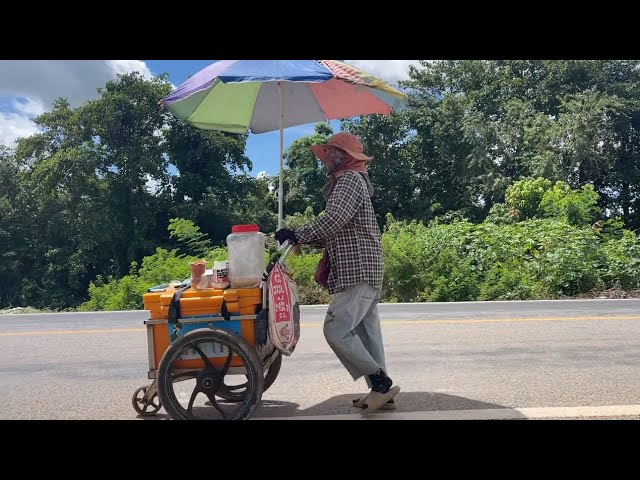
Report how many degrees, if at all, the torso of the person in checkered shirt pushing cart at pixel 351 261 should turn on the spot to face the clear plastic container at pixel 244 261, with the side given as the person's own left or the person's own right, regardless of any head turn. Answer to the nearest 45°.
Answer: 0° — they already face it

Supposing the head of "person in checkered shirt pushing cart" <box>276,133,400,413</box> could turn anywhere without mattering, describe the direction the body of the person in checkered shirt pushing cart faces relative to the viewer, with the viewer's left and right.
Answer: facing to the left of the viewer

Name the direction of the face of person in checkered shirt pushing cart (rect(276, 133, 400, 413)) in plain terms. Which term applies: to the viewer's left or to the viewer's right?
to the viewer's left

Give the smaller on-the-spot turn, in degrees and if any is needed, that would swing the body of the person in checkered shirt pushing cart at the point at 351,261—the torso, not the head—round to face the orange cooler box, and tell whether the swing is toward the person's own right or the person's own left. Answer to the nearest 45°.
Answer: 0° — they already face it
